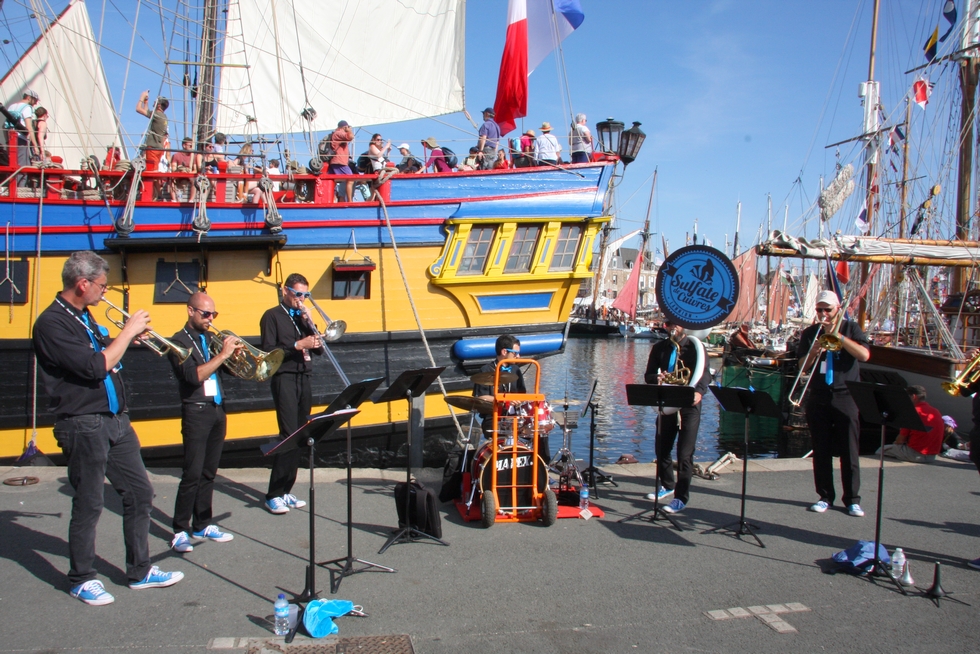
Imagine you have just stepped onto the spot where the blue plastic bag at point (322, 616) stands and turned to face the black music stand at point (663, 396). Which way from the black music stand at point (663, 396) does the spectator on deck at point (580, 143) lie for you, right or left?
left

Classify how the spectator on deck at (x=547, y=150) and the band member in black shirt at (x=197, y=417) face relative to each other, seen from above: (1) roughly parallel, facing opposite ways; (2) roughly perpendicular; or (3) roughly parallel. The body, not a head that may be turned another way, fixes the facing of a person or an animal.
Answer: roughly perpendicular

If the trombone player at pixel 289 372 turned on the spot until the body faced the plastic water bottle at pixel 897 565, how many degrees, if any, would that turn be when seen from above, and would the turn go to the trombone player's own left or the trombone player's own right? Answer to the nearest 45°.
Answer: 0° — they already face it

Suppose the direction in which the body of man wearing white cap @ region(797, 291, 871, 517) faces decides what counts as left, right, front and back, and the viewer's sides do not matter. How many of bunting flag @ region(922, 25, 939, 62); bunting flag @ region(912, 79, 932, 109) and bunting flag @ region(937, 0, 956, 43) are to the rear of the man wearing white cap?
3

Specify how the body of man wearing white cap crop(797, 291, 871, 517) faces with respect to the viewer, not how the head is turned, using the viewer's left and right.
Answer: facing the viewer

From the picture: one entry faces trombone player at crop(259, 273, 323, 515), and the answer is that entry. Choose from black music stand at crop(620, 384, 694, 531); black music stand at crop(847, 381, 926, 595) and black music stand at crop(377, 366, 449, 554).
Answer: black music stand at crop(377, 366, 449, 554)

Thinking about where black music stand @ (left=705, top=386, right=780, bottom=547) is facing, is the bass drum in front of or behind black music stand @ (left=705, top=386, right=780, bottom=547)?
behind

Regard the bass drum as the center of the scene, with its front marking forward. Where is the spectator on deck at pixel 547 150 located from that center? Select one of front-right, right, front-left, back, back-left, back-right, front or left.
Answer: back

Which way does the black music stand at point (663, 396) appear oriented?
away from the camera

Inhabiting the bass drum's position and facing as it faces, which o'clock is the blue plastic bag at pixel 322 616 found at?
The blue plastic bag is roughly at 1 o'clock from the bass drum.

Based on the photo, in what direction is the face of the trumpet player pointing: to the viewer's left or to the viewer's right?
to the viewer's right

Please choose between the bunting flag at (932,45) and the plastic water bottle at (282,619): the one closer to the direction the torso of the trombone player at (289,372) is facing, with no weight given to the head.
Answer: the plastic water bottle

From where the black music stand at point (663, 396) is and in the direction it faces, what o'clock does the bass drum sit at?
The bass drum is roughly at 9 o'clock from the black music stand.

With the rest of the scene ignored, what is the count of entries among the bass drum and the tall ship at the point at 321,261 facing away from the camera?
0
